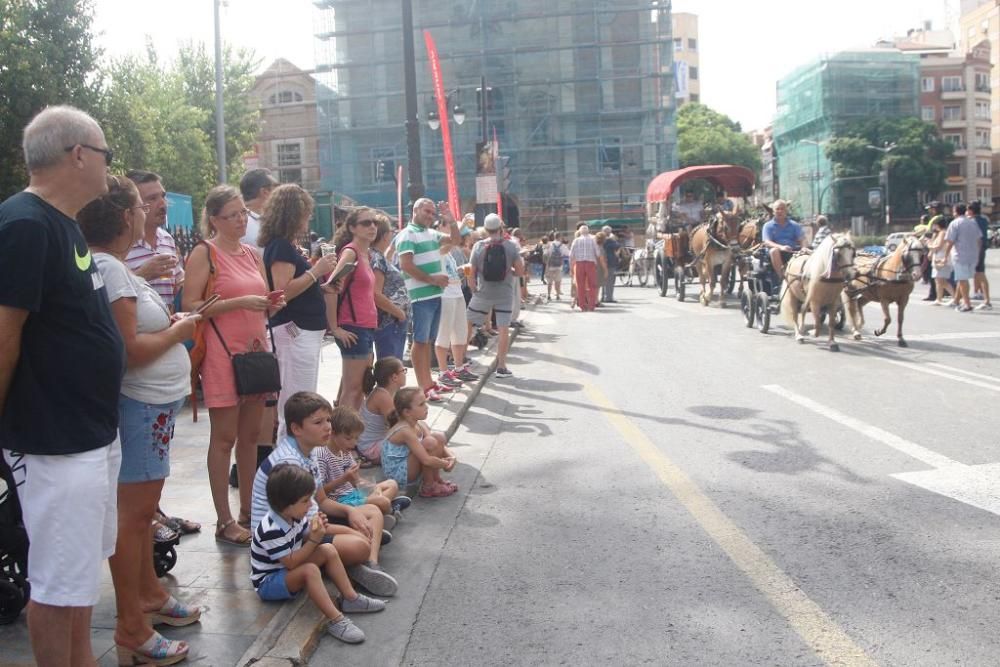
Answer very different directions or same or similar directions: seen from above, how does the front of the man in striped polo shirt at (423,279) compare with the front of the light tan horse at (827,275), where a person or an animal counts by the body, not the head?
same or similar directions

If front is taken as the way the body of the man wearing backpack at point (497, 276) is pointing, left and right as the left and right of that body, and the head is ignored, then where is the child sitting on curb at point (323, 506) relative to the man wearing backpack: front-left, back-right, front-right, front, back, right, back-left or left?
back

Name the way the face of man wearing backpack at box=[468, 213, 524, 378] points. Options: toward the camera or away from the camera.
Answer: away from the camera

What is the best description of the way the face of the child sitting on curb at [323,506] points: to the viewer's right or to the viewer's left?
to the viewer's right

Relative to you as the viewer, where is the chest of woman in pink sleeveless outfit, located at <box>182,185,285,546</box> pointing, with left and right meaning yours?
facing the viewer and to the right of the viewer

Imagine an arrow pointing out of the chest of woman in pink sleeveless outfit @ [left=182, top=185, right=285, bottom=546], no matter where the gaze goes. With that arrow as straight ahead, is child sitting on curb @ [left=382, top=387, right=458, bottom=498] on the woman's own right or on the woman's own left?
on the woman's own left

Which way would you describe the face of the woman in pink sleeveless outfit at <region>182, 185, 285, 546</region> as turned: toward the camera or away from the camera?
toward the camera

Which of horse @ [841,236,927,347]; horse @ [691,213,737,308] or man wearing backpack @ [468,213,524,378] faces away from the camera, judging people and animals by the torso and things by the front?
the man wearing backpack

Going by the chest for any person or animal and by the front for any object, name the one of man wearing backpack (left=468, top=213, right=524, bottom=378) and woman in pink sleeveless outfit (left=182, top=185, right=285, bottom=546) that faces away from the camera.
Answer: the man wearing backpack

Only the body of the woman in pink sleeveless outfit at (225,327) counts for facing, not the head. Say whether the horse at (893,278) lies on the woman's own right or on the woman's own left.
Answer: on the woman's own left
